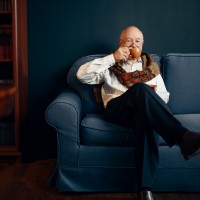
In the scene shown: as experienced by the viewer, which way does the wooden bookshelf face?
facing the viewer

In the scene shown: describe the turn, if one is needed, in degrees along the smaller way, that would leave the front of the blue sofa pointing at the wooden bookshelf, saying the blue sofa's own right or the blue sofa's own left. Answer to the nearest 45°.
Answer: approximately 135° to the blue sofa's own right

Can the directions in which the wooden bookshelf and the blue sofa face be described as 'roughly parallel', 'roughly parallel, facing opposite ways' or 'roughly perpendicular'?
roughly parallel

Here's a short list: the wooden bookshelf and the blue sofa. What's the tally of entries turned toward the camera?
2

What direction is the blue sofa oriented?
toward the camera
